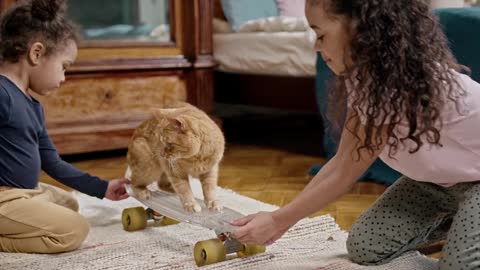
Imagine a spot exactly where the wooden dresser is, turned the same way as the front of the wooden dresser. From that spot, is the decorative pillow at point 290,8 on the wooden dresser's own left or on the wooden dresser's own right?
on the wooden dresser's own left

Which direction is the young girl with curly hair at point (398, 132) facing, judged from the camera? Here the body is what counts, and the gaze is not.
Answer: to the viewer's left

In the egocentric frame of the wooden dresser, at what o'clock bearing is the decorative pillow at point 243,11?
The decorative pillow is roughly at 8 o'clock from the wooden dresser.

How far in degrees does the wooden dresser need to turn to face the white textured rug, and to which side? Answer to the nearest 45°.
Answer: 0° — it already faces it

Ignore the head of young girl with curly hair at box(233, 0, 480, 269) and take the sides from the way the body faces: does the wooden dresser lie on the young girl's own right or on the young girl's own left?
on the young girl's own right

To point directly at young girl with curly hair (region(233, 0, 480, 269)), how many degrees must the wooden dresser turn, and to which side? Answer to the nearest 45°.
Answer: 0° — it already faces them

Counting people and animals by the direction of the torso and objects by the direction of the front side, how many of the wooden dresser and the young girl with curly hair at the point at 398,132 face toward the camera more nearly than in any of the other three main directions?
1
